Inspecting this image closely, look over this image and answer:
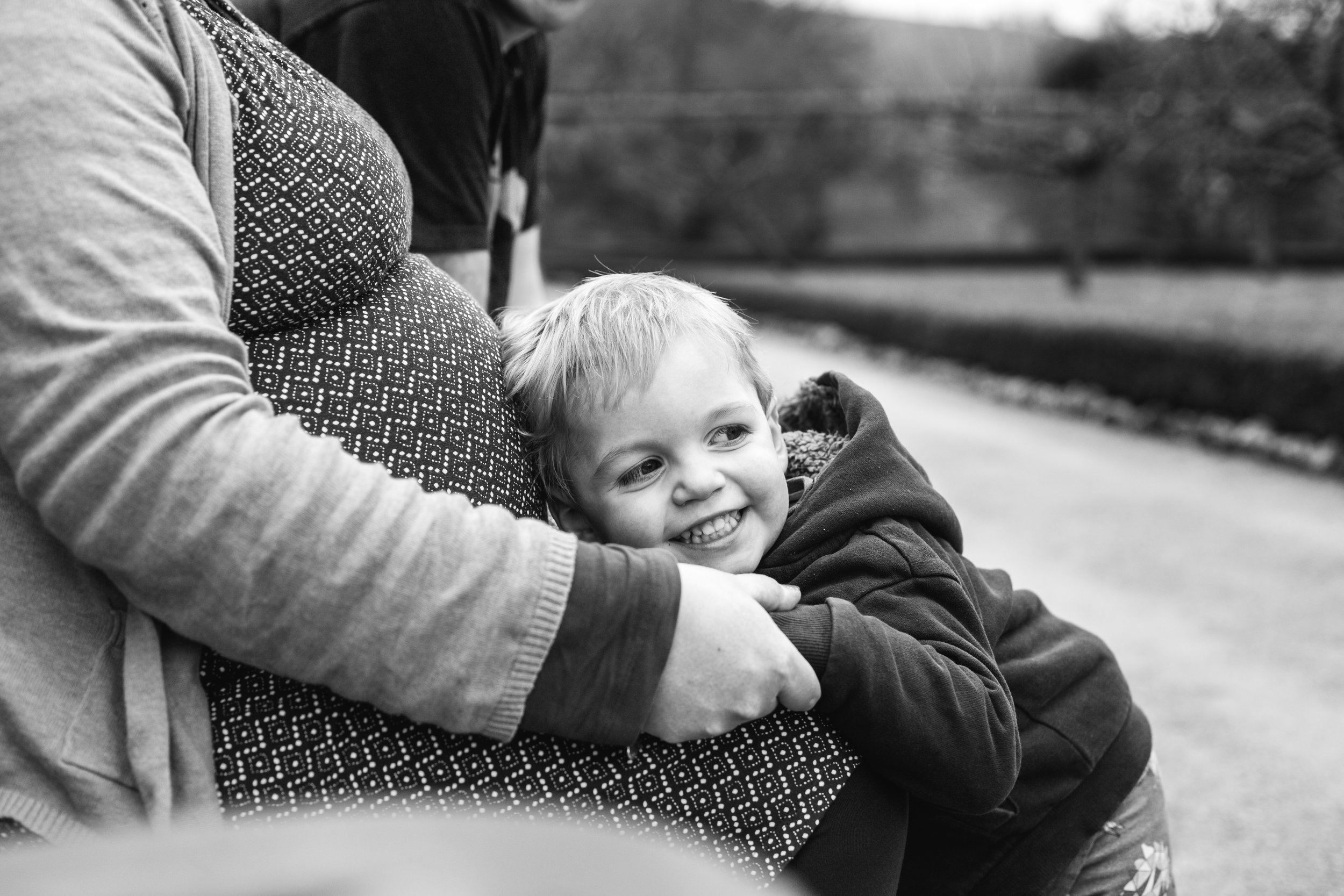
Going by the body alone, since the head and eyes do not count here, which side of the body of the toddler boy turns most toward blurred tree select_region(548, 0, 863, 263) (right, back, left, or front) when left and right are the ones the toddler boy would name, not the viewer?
right

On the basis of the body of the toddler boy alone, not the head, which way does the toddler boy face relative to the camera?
to the viewer's left

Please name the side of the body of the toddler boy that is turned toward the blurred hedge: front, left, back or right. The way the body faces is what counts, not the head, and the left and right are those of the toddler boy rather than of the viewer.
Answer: right

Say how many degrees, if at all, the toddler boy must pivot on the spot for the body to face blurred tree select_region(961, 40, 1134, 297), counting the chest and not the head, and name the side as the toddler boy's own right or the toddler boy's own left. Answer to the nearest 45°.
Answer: approximately 90° to the toddler boy's own right
